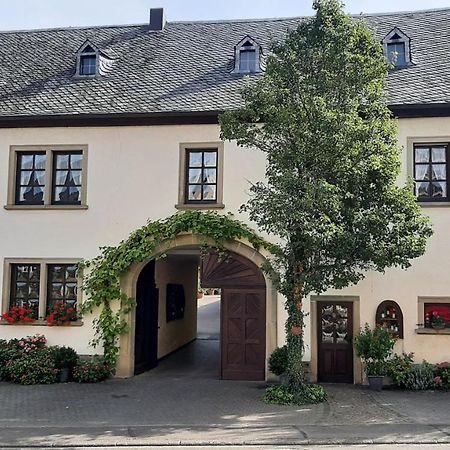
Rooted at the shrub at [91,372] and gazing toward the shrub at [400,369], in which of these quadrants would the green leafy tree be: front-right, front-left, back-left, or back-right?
front-right

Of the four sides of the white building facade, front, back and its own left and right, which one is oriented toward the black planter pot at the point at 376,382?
left

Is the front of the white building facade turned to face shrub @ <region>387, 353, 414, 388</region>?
no

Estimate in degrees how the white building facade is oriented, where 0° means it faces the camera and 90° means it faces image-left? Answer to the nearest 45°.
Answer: approximately 0°
